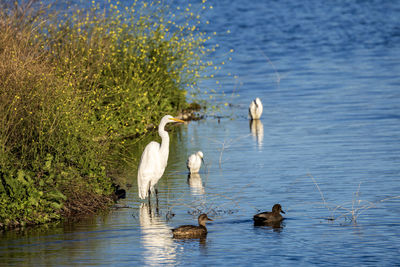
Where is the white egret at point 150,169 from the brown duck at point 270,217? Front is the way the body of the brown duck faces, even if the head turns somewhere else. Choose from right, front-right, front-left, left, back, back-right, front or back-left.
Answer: back-left

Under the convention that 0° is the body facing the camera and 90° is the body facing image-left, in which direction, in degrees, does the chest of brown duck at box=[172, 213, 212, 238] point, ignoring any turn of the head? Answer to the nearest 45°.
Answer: approximately 270°

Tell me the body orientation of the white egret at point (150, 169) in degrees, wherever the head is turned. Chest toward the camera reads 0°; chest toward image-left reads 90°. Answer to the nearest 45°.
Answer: approximately 270°

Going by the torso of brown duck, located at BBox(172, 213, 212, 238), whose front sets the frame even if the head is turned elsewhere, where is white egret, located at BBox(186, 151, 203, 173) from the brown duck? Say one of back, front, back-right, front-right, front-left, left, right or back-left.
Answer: left

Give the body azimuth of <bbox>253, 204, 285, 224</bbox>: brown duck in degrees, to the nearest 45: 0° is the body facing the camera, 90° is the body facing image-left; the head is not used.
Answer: approximately 270°

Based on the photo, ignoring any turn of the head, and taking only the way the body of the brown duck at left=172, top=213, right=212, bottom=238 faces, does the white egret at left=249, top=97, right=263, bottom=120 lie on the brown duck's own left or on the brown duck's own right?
on the brown duck's own left

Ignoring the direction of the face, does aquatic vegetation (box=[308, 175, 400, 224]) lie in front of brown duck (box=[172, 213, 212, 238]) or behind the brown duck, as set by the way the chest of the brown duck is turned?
in front

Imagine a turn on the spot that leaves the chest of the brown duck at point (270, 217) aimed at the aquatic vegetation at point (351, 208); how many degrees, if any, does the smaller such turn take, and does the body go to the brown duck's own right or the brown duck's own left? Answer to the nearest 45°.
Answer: approximately 45° to the brown duck's own left

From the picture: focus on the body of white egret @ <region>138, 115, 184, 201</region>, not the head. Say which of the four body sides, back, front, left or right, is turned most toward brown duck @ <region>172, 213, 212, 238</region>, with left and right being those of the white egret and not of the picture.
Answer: right
